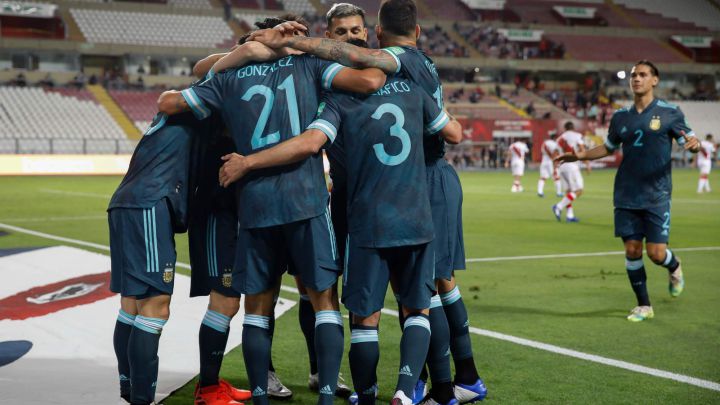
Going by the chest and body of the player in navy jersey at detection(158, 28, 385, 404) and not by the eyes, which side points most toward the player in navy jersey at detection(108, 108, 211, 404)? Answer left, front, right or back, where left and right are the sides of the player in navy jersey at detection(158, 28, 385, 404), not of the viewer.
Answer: left

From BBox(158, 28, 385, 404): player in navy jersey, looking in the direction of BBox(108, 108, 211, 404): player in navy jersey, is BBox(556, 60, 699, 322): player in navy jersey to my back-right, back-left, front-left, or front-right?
back-right

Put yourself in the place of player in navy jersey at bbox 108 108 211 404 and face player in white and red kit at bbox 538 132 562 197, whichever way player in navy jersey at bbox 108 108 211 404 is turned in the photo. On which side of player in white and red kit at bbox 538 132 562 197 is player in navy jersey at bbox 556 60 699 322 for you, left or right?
right

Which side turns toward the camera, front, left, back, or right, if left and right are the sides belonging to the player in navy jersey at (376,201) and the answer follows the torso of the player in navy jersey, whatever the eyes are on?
back

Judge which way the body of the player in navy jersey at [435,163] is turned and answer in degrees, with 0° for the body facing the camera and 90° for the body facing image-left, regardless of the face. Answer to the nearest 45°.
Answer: approximately 135°

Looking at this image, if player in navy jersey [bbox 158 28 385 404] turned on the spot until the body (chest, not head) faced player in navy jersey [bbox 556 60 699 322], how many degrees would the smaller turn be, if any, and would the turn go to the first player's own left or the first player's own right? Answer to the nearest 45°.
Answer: approximately 45° to the first player's own right

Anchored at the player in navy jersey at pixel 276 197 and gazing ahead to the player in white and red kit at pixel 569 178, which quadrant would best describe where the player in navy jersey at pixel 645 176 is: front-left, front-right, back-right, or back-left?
front-right

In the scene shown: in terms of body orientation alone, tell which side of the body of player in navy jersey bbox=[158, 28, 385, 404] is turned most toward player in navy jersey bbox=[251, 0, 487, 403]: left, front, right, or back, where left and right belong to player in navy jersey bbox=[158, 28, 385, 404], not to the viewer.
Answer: right

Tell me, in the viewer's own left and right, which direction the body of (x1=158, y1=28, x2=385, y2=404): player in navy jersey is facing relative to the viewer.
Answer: facing away from the viewer

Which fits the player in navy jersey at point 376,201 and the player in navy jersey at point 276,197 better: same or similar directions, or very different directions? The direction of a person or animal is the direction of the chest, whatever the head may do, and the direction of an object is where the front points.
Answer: same or similar directions

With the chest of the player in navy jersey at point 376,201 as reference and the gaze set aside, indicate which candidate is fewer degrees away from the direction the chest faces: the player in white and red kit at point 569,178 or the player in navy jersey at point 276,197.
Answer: the player in white and red kit

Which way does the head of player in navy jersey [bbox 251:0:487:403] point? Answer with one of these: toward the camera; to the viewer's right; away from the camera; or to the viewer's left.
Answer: away from the camera

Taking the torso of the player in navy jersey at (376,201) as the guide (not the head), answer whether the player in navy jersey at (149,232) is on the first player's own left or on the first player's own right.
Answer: on the first player's own left

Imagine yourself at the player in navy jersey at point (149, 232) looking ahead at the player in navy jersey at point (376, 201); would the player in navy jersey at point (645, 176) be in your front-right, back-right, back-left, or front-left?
front-left
